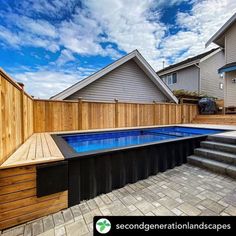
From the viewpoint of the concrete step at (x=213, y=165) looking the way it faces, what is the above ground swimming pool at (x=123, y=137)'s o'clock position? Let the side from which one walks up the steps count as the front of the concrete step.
The above ground swimming pool is roughly at 2 o'clock from the concrete step.

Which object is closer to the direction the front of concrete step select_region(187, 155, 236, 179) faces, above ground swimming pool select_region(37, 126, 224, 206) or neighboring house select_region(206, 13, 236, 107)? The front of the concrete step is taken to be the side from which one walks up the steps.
the above ground swimming pool

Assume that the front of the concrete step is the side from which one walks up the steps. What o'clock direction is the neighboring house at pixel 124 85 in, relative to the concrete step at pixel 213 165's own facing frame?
The neighboring house is roughly at 3 o'clock from the concrete step.

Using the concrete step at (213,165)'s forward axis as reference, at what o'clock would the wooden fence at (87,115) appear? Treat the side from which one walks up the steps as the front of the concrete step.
The wooden fence is roughly at 2 o'clock from the concrete step.

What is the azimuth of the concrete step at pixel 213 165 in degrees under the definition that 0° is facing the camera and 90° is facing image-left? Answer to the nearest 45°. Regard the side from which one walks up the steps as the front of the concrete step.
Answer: approximately 45°

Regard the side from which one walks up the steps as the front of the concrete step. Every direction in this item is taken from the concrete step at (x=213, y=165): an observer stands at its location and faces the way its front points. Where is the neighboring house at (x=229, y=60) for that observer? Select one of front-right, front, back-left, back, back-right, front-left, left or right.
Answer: back-right

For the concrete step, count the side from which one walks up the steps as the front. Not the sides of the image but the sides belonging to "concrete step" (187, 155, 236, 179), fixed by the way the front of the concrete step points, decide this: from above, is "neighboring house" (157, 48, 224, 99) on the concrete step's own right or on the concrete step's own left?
on the concrete step's own right
